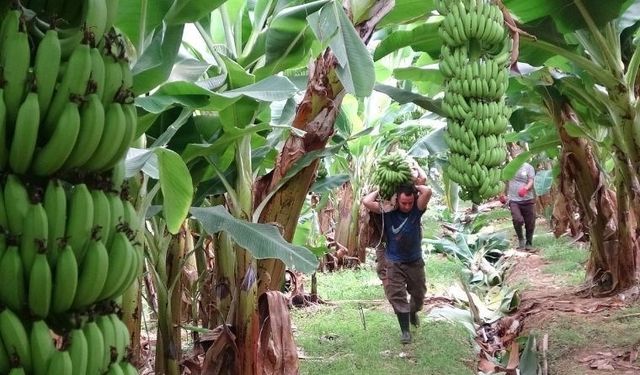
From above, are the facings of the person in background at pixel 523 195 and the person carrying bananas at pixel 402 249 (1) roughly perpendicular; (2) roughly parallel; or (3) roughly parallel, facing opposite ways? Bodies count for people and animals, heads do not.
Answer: roughly parallel

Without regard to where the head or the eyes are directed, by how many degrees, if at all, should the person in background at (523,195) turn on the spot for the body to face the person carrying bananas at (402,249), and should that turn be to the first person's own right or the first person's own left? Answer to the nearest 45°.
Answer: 0° — they already face them

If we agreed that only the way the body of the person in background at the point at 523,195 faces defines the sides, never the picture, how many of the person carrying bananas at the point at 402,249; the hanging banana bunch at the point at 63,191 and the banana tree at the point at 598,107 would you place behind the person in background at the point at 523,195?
0

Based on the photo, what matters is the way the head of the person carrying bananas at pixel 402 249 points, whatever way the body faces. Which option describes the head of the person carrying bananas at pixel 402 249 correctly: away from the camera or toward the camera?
toward the camera

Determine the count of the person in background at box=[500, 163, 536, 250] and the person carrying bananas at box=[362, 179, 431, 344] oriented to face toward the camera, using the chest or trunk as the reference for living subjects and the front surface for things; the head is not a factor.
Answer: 2

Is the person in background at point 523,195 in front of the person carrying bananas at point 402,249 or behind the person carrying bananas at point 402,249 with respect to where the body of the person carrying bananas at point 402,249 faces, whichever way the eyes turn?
behind

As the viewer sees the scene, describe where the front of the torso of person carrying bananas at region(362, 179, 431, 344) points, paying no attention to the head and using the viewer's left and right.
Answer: facing the viewer

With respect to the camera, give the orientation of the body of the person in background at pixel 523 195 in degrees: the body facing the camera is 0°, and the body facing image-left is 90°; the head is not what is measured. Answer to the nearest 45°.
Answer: approximately 0°

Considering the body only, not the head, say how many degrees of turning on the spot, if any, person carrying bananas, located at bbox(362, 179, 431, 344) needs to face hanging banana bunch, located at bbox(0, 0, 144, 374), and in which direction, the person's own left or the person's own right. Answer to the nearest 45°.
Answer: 0° — they already face it

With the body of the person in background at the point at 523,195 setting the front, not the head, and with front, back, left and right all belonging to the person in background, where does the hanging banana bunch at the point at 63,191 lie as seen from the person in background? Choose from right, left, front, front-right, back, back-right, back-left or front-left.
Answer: front
